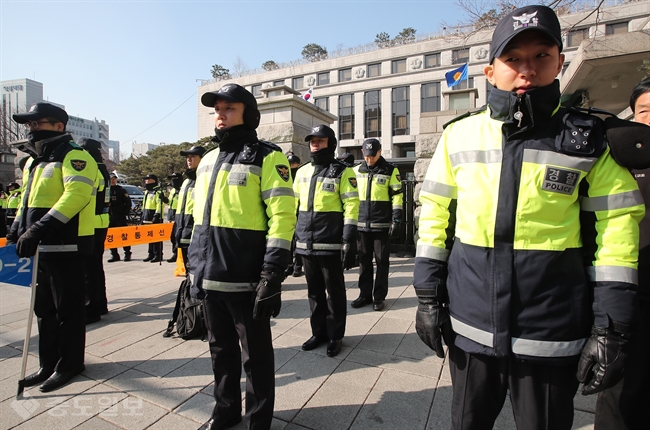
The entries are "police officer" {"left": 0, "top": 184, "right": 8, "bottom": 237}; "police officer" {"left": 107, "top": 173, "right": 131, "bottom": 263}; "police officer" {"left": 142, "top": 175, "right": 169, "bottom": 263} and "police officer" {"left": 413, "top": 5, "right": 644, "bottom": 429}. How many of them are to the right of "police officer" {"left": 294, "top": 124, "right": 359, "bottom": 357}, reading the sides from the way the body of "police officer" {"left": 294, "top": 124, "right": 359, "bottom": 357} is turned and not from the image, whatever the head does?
3

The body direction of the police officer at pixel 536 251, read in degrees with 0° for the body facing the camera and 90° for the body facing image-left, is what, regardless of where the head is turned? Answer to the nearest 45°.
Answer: approximately 0°

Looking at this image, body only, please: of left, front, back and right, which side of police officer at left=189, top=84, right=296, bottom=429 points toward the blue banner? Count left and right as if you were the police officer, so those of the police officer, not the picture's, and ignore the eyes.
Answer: right

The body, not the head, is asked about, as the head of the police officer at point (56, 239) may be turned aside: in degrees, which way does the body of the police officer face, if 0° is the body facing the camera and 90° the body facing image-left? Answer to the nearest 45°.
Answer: approximately 45°

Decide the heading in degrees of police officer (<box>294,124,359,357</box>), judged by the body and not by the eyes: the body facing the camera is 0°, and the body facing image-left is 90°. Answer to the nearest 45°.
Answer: approximately 45°

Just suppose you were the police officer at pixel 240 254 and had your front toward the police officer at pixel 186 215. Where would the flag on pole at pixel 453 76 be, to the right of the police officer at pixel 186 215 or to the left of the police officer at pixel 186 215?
right

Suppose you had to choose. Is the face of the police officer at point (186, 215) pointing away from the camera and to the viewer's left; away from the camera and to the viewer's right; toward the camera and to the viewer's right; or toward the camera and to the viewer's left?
toward the camera and to the viewer's left

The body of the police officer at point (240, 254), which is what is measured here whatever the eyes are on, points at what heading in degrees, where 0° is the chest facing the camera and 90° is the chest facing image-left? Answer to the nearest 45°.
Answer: approximately 45°

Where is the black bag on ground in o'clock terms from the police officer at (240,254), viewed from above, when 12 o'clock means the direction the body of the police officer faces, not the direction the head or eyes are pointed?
The black bag on ground is roughly at 4 o'clock from the police officer.

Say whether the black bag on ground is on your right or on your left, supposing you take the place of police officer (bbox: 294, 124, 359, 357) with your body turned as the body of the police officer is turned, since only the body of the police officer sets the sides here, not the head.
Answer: on your right

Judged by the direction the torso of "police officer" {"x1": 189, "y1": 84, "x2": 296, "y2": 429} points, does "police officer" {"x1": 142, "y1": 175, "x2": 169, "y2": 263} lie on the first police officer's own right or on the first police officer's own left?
on the first police officer's own right

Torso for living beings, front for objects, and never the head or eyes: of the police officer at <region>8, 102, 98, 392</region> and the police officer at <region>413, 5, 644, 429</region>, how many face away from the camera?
0

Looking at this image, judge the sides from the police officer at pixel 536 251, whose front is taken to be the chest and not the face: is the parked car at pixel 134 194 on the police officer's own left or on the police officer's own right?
on the police officer's own right
